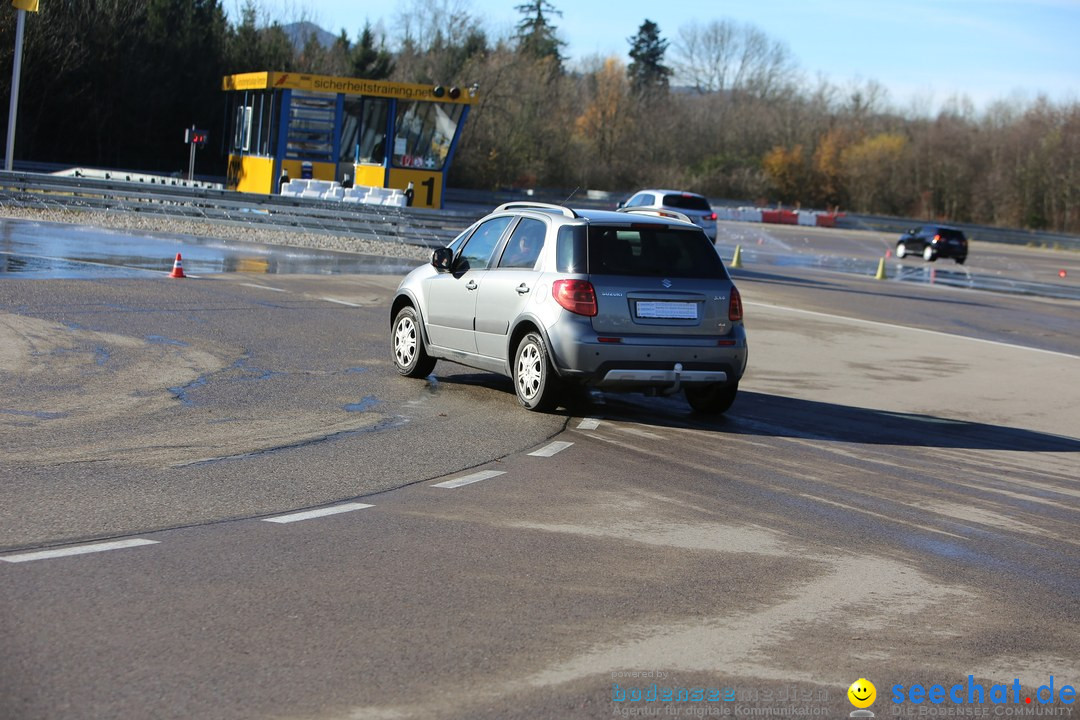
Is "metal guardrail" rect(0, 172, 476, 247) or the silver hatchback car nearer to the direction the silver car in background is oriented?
the metal guardrail

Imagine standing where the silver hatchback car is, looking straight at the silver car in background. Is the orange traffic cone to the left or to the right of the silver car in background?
left

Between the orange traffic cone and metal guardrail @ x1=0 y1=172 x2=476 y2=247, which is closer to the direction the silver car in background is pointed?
the metal guardrail

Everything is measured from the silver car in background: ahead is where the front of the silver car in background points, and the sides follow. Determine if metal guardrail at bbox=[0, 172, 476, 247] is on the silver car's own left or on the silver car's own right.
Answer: on the silver car's own left

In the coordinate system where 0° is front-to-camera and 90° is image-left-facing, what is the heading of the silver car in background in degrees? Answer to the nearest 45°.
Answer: approximately 135°

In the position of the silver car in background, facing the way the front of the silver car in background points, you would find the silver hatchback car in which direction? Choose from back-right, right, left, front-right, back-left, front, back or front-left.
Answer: back-left
